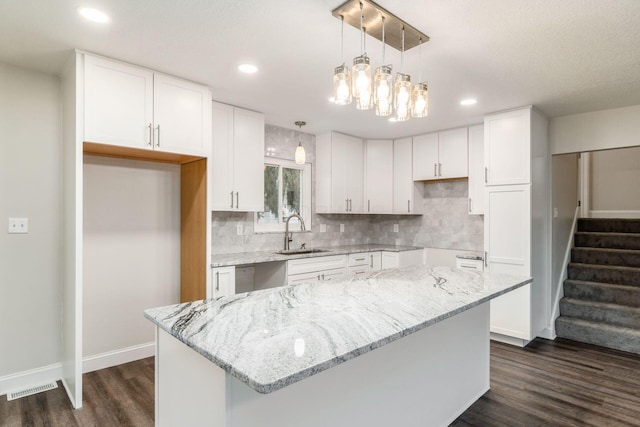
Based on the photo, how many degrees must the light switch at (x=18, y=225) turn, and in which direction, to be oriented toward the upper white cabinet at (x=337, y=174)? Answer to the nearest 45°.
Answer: approximately 90° to its left

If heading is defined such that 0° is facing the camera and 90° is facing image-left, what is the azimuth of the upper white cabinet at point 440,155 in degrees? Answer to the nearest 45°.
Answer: approximately 45°

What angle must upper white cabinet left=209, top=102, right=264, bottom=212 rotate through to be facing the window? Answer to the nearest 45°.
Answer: approximately 90° to its left

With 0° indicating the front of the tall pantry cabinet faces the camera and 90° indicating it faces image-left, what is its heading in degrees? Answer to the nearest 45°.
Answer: approximately 45°

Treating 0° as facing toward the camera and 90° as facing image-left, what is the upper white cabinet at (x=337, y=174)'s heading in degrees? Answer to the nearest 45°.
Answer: approximately 315°

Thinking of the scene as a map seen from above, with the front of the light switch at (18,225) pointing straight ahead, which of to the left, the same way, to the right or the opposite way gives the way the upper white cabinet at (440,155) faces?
to the right

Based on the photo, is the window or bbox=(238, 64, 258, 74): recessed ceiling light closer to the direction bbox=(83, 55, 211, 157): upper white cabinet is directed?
the recessed ceiling light
